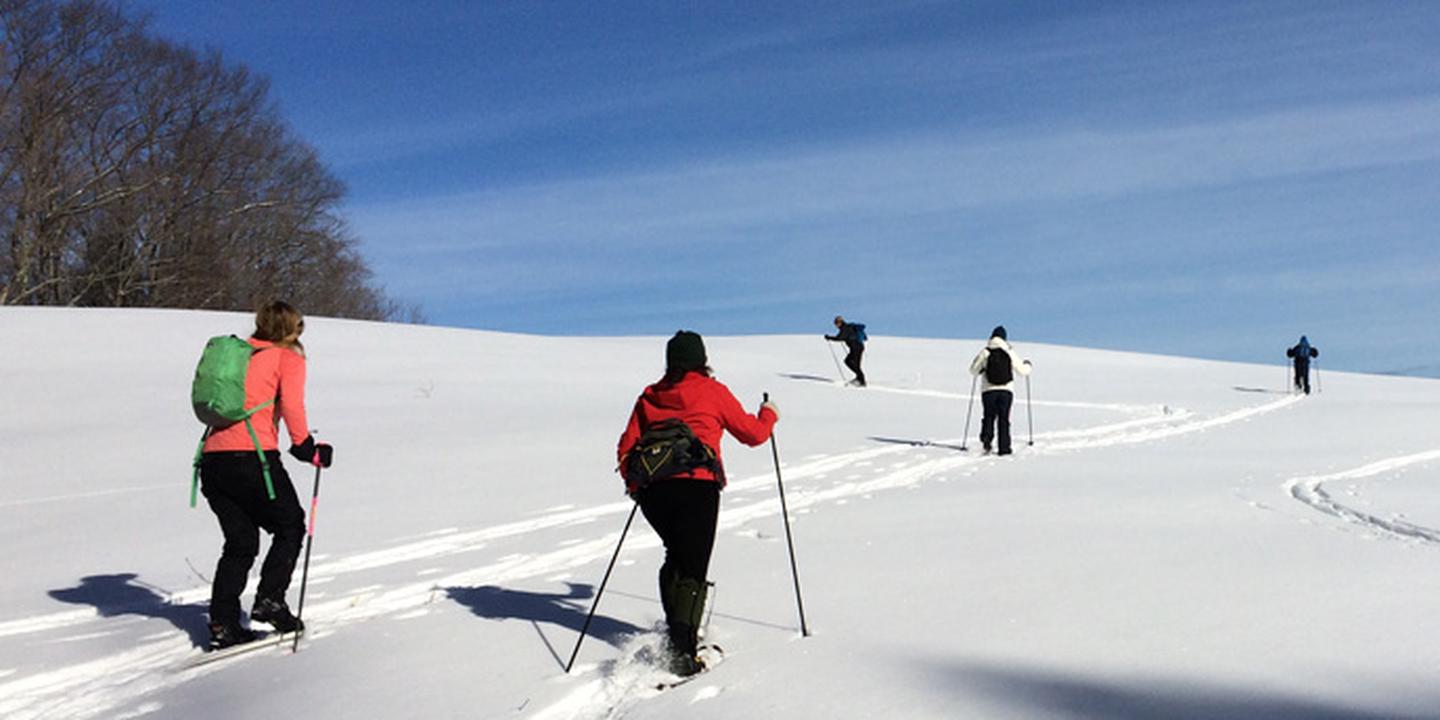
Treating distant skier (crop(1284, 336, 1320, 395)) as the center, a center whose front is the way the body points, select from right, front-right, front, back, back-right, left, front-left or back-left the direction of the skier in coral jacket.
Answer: back

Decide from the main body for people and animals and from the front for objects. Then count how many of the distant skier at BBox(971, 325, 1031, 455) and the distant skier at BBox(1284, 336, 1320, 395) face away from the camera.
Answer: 2

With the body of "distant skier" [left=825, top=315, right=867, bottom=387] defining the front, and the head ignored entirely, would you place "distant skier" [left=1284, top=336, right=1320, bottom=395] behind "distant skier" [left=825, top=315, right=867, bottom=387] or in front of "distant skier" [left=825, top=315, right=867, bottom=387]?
behind

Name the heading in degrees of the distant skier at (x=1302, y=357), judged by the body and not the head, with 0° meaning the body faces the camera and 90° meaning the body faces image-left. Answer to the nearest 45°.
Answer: approximately 180°

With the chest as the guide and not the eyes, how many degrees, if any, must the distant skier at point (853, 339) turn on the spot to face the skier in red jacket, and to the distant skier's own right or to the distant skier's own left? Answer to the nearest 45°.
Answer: approximately 90° to the distant skier's own left

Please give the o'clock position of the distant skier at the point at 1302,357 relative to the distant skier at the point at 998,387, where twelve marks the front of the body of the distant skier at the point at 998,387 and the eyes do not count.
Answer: the distant skier at the point at 1302,357 is roughly at 1 o'clock from the distant skier at the point at 998,387.

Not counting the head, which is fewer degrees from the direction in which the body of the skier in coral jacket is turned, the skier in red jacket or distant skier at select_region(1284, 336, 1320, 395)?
the distant skier

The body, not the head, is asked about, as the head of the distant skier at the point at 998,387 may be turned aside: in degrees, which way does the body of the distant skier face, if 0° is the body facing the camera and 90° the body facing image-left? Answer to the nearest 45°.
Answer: approximately 180°

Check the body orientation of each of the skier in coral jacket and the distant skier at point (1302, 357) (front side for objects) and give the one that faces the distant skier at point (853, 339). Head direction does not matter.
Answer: the skier in coral jacket

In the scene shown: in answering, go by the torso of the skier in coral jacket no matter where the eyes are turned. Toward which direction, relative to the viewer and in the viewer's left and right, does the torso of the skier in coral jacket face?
facing away from the viewer and to the right of the viewer

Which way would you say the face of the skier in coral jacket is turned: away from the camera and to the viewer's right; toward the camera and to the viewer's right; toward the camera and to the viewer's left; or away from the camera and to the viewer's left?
away from the camera and to the viewer's right

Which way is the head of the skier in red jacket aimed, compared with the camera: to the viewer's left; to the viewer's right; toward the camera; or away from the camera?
away from the camera

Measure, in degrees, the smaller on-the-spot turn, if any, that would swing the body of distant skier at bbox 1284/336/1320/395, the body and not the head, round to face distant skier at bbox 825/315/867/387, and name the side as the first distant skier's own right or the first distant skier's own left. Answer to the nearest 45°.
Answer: approximately 135° to the first distant skier's own left
